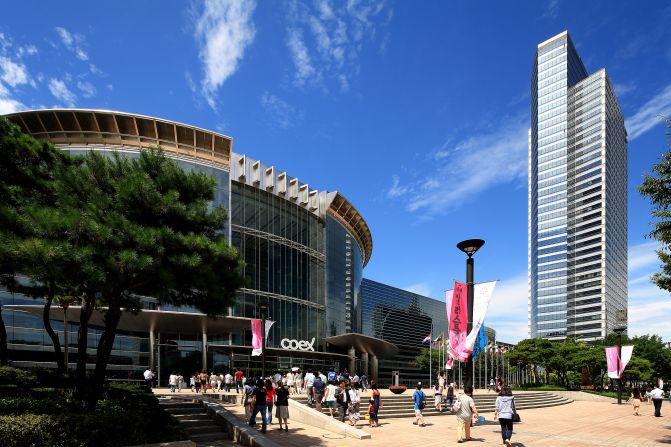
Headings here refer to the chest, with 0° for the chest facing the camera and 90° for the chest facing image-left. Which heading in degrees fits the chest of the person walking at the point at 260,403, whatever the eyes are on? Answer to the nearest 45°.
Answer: approximately 180°

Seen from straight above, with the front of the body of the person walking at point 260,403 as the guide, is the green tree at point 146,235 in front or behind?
behind

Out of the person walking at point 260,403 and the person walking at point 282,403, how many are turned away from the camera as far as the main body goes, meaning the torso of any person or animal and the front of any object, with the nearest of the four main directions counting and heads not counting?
2

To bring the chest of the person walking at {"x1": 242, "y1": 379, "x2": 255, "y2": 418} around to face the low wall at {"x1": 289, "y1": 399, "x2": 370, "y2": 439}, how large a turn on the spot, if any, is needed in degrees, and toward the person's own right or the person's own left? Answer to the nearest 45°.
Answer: approximately 135° to the person's own right

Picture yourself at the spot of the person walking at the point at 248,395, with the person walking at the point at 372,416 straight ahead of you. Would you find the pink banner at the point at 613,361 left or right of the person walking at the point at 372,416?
left

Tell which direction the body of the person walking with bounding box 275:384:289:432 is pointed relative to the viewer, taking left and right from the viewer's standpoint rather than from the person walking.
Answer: facing away from the viewer
